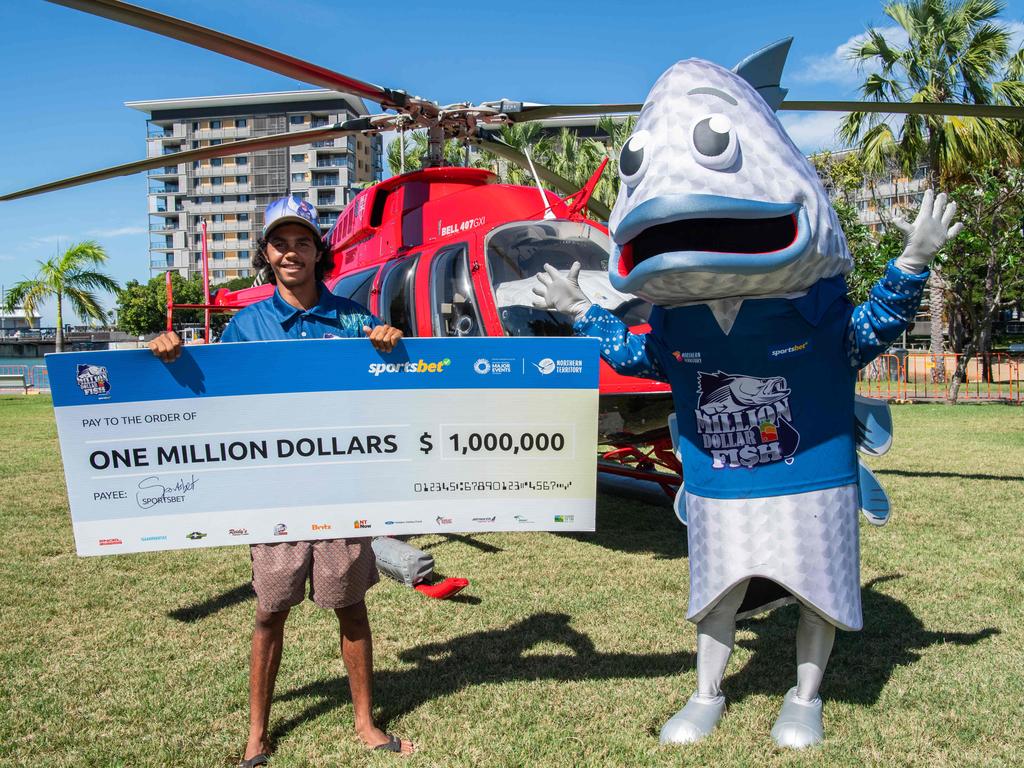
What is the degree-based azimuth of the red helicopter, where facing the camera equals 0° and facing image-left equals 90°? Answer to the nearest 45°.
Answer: approximately 315°

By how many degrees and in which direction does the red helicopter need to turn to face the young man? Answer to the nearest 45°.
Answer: approximately 45° to its right

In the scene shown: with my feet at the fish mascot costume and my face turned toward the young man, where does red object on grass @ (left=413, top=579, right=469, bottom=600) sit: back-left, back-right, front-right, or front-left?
front-right

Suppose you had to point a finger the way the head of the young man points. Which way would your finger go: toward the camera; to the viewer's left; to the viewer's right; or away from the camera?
toward the camera

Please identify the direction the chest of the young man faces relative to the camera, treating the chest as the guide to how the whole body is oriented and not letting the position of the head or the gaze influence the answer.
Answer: toward the camera

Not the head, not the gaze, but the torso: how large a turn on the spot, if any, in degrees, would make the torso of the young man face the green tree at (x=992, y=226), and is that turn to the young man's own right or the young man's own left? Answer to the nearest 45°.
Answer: approximately 135° to the young man's own left

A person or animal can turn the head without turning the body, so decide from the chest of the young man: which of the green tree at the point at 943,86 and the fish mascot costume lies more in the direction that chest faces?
the fish mascot costume

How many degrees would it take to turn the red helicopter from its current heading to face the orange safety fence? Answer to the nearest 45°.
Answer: approximately 90° to its left

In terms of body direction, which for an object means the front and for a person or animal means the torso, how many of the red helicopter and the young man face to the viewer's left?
0
